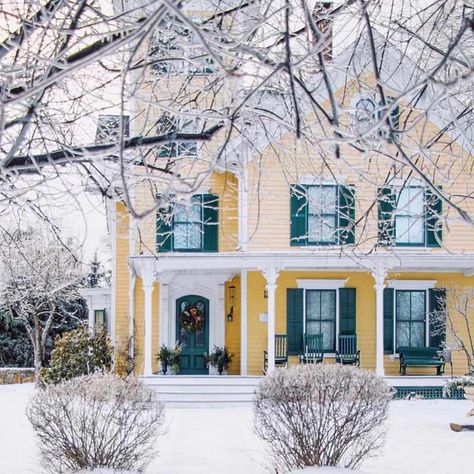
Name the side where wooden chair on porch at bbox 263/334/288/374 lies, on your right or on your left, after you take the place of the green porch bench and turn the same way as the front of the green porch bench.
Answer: on your right

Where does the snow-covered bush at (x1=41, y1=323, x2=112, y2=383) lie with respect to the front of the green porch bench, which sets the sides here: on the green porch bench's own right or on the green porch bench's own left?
on the green porch bench's own right

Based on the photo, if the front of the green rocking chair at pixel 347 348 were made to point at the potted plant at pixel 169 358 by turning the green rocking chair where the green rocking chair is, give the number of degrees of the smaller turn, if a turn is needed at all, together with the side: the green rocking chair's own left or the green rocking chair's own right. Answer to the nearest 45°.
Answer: approximately 90° to the green rocking chair's own right

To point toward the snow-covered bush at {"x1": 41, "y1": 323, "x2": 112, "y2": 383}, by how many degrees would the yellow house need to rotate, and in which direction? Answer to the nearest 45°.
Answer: approximately 90° to its right

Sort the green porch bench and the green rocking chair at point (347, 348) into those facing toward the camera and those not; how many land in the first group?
2

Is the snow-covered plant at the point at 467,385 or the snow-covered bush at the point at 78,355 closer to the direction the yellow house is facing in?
the snow-covered plant

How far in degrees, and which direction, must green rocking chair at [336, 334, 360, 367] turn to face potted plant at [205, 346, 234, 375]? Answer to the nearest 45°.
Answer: approximately 90° to its right

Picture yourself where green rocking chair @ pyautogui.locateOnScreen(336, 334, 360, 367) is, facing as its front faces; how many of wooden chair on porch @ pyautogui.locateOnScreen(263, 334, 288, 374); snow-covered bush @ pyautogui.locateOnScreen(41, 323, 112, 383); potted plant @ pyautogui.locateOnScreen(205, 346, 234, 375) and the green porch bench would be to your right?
3

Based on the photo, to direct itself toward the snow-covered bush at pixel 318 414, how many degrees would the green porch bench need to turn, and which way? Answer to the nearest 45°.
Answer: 0° — it already faces it
